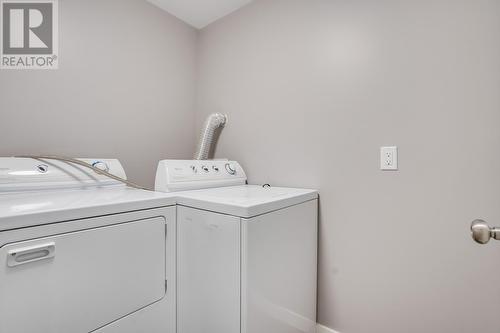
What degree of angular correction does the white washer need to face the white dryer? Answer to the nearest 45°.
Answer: approximately 135° to its right

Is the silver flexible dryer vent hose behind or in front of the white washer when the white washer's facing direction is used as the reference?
behind

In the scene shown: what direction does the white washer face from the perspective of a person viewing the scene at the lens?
facing the viewer and to the right of the viewer
